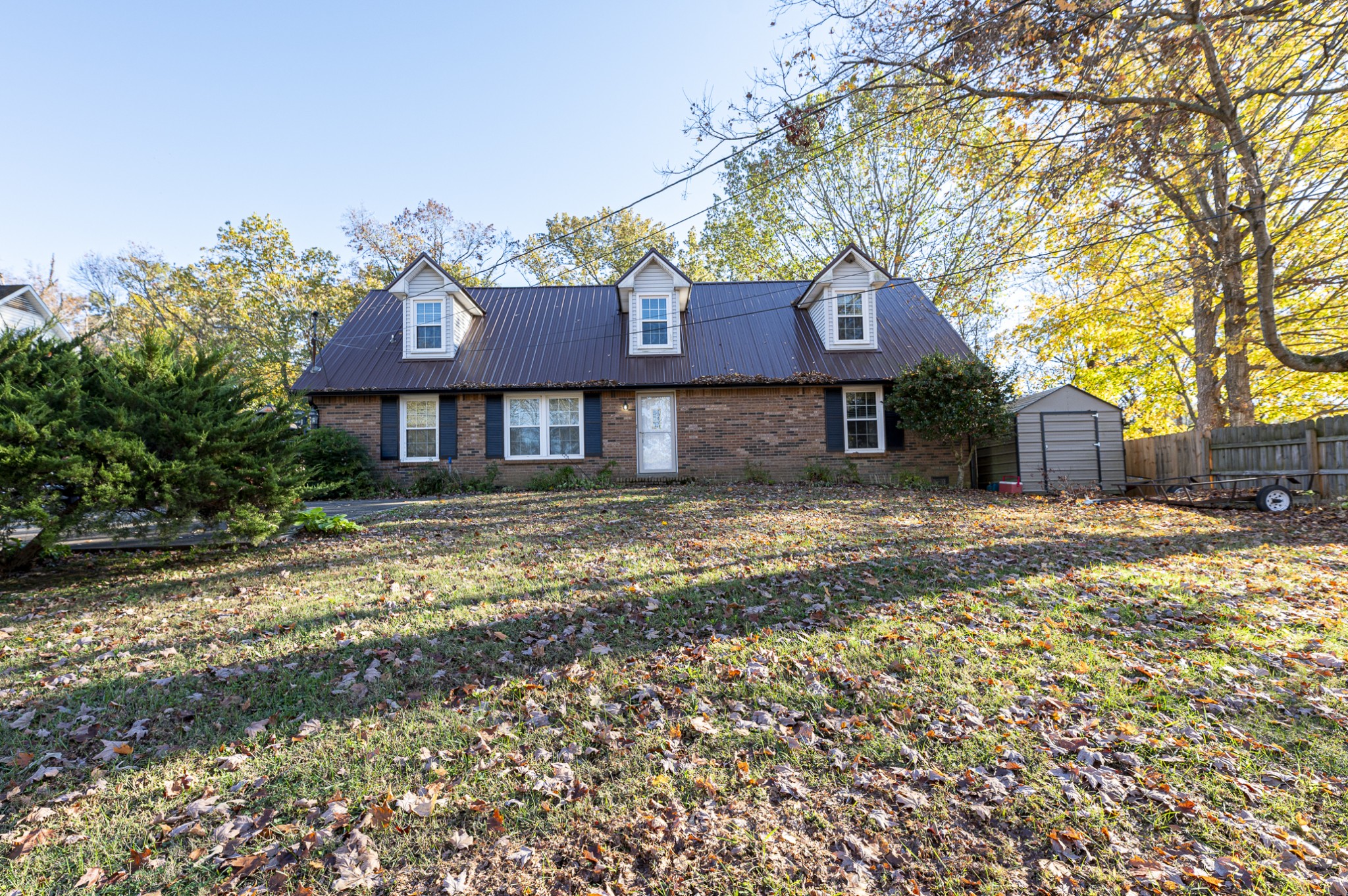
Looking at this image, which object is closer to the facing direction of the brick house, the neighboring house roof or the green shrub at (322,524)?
the green shrub

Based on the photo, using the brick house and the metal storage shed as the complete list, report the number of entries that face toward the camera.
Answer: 2

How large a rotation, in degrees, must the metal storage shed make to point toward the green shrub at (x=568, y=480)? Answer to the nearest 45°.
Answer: approximately 45° to its right

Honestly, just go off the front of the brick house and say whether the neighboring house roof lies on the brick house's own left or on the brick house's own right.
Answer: on the brick house's own right

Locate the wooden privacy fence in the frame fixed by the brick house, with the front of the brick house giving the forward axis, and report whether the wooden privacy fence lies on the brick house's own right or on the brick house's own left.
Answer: on the brick house's own left

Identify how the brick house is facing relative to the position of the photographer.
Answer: facing the viewer

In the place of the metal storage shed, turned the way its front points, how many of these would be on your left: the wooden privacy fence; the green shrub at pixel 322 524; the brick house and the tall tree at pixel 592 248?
1

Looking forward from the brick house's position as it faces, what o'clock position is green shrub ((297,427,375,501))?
The green shrub is roughly at 3 o'clock from the brick house.

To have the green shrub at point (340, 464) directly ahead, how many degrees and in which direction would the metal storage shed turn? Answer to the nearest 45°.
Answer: approximately 45° to its right

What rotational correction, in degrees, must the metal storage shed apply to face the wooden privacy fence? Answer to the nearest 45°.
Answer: approximately 90° to its left

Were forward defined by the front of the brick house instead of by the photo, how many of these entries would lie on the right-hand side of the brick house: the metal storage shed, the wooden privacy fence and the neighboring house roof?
1

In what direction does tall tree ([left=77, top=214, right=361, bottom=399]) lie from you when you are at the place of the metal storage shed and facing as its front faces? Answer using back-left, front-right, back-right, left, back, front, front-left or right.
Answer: right

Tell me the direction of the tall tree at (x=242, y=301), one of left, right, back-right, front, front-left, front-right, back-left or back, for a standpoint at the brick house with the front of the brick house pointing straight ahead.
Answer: back-right
